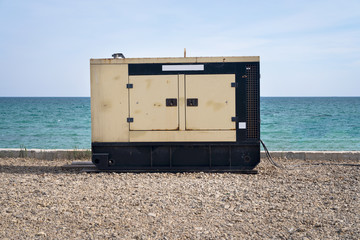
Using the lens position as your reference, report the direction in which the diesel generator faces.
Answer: facing the viewer
